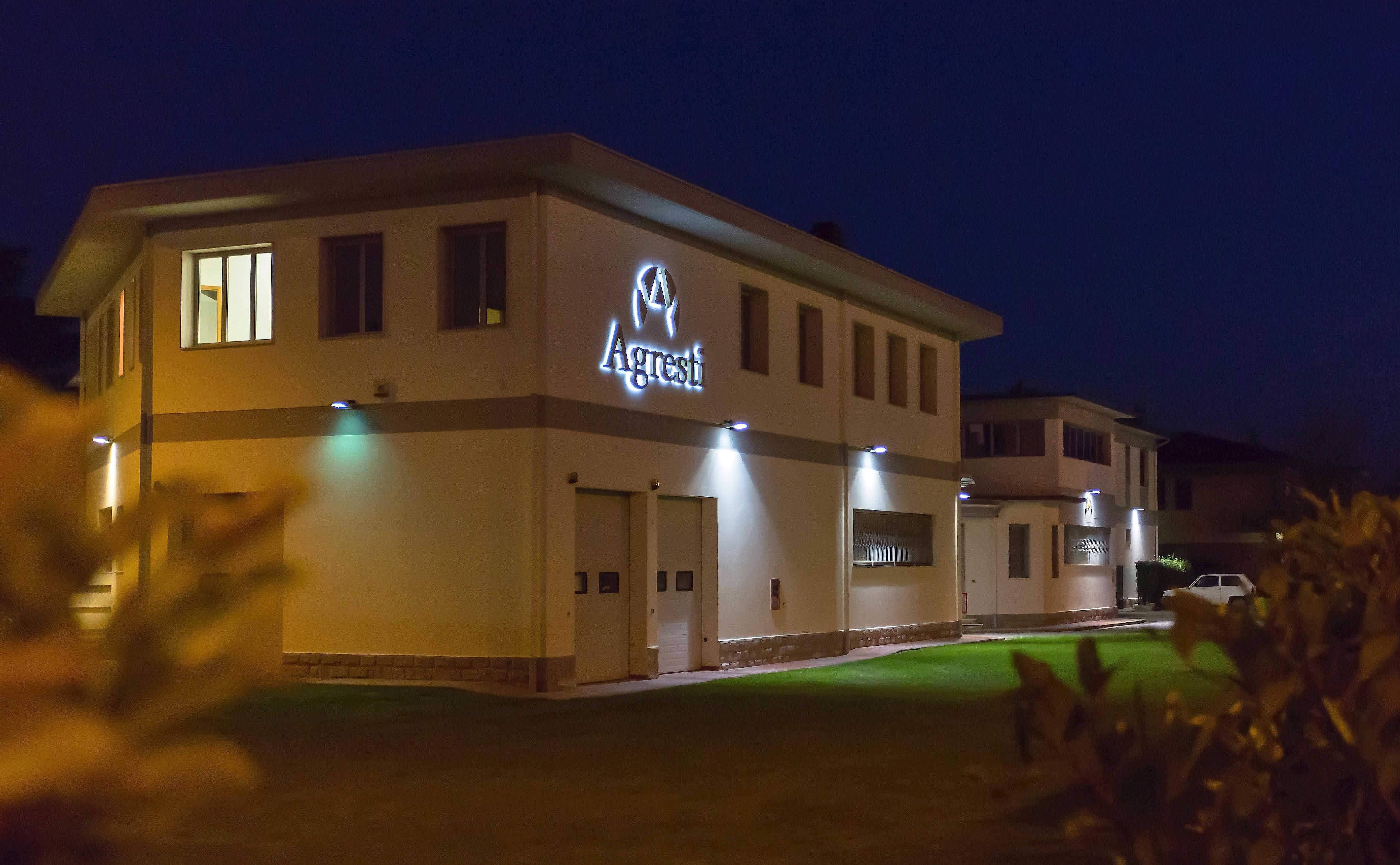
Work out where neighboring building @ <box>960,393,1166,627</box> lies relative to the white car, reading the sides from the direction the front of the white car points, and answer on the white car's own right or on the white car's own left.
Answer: on the white car's own left

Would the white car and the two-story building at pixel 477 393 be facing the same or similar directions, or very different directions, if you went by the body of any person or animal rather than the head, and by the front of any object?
very different directions

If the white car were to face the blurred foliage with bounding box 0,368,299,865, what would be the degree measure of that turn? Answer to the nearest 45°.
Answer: approximately 90° to its left

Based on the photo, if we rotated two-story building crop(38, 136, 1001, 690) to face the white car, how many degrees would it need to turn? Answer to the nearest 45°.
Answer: approximately 90° to its left

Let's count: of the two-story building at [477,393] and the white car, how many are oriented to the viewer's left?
1

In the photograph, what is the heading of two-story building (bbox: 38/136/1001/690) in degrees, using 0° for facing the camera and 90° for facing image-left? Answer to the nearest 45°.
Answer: approximately 315°

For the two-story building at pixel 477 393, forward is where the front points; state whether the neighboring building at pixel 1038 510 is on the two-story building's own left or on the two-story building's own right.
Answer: on the two-story building's own left

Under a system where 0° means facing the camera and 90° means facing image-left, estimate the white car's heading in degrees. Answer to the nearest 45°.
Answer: approximately 90°
